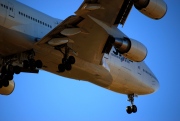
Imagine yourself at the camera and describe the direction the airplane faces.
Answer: facing away from the viewer and to the right of the viewer
